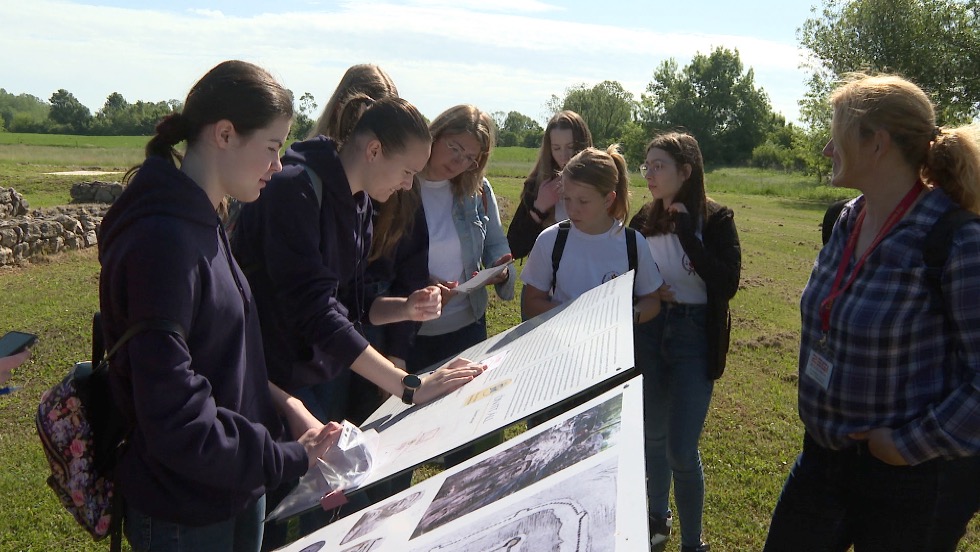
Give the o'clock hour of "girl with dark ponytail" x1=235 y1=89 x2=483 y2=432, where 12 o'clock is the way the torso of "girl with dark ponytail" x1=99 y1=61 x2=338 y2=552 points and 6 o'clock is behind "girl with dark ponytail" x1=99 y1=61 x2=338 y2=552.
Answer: "girl with dark ponytail" x1=235 y1=89 x2=483 y2=432 is roughly at 10 o'clock from "girl with dark ponytail" x1=99 y1=61 x2=338 y2=552.

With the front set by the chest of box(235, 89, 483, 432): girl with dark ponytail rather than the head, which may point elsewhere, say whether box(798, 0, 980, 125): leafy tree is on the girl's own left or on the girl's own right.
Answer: on the girl's own left

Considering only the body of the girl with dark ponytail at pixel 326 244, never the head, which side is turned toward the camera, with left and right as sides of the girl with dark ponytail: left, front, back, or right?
right

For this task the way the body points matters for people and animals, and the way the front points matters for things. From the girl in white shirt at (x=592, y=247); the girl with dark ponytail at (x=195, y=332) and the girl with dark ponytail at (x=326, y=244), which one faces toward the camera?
the girl in white shirt

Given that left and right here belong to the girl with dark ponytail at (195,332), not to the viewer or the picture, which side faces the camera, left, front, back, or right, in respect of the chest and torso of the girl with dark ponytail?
right

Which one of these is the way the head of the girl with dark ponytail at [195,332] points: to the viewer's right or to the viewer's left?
to the viewer's right

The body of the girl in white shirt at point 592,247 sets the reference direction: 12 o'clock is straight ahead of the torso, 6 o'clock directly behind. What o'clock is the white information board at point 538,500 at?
The white information board is roughly at 12 o'clock from the girl in white shirt.

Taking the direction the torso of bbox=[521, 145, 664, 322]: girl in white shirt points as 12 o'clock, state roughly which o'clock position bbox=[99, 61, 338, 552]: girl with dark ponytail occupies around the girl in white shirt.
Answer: The girl with dark ponytail is roughly at 1 o'clock from the girl in white shirt.

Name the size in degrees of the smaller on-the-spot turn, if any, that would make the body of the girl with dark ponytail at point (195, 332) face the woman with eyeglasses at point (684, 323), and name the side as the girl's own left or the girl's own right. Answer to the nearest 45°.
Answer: approximately 45° to the girl's own left

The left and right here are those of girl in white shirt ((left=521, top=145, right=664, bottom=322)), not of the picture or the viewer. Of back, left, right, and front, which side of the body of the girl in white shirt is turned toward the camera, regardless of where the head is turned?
front

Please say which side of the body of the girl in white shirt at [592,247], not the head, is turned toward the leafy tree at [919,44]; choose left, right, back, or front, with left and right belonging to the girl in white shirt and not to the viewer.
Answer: back

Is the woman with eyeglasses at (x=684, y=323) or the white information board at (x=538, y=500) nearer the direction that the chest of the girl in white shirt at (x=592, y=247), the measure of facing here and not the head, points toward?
the white information board
